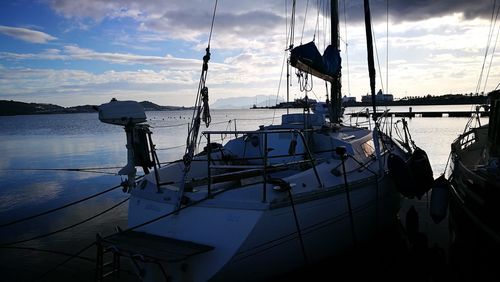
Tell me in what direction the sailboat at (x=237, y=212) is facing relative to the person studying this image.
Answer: facing away from the viewer and to the right of the viewer
